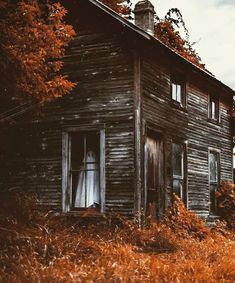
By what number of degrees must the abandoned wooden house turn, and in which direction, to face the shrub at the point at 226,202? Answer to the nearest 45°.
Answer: approximately 90° to its left

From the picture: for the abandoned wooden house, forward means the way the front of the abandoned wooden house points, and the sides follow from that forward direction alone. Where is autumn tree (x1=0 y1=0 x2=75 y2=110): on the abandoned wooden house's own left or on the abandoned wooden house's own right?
on the abandoned wooden house's own right

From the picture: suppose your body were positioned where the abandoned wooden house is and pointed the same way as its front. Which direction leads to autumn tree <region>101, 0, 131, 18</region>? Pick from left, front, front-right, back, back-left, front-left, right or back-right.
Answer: back-left
